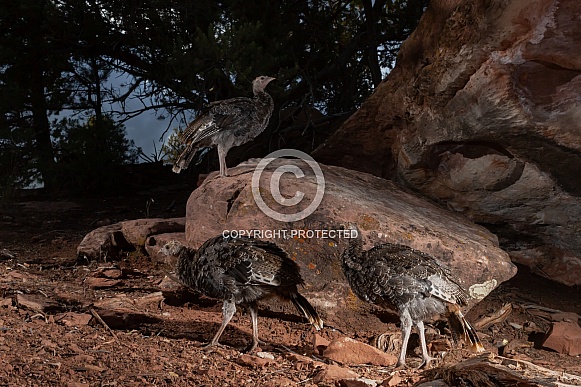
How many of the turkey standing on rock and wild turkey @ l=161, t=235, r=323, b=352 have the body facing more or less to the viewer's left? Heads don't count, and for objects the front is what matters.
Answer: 1

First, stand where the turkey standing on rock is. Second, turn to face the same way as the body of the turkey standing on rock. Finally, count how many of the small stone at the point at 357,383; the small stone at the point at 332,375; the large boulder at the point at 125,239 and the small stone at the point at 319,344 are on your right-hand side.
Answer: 3

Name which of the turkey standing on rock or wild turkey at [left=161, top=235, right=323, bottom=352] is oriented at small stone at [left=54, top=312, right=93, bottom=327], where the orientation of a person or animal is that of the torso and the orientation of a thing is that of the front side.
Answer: the wild turkey

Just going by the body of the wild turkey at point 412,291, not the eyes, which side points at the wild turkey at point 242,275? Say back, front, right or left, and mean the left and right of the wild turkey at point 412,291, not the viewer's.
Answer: front

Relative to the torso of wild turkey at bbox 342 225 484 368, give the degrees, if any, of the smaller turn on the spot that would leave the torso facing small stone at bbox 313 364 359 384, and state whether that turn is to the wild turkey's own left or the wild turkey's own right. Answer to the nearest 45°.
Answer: approximately 45° to the wild turkey's own left

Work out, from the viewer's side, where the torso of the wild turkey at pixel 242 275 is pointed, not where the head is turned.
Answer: to the viewer's left

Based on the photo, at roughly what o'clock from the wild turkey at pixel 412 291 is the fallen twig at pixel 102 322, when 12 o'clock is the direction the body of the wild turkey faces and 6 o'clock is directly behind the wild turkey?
The fallen twig is roughly at 12 o'clock from the wild turkey.

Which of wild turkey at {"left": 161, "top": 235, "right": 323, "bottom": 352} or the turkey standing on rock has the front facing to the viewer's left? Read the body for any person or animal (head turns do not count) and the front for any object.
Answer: the wild turkey

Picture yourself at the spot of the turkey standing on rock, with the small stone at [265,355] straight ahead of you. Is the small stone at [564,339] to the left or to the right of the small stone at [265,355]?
left

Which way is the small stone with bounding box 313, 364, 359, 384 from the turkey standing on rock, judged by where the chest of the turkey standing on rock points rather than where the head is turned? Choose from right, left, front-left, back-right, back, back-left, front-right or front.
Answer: right

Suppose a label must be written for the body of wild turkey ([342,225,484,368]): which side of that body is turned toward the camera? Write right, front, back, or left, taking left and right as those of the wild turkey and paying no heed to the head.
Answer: left

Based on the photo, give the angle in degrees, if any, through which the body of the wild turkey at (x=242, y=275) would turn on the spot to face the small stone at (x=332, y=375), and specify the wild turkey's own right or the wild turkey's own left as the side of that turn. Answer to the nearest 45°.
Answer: approximately 135° to the wild turkey's own left

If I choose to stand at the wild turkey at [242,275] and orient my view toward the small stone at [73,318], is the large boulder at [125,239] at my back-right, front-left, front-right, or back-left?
front-right

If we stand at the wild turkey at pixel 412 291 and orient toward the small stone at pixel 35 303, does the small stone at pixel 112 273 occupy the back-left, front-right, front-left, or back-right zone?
front-right

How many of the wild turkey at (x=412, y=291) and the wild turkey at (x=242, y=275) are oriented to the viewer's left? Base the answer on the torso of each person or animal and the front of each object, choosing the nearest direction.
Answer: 2

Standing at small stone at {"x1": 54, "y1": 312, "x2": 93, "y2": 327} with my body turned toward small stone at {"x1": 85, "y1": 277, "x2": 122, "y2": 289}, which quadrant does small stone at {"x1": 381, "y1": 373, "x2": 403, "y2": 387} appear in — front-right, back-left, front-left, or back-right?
back-right

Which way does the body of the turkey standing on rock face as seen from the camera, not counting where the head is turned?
to the viewer's right

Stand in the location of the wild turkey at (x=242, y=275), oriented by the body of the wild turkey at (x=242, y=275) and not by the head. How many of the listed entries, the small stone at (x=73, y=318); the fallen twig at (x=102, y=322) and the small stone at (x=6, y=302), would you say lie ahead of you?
3
